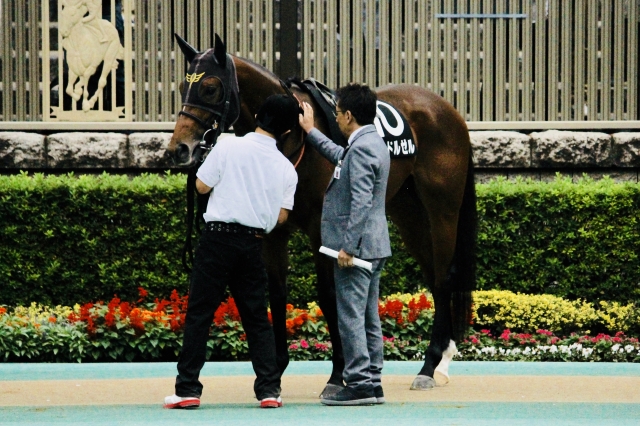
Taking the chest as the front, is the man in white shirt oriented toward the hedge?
yes

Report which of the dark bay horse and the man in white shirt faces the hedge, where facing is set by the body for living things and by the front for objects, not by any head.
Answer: the man in white shirt

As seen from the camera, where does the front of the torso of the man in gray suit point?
to the viewer's left

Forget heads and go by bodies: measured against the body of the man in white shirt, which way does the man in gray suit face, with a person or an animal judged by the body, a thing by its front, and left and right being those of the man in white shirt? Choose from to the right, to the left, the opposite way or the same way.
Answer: to the left

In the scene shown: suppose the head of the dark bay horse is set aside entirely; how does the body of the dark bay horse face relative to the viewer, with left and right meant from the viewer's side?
facing the viewer and to the left of the viewer

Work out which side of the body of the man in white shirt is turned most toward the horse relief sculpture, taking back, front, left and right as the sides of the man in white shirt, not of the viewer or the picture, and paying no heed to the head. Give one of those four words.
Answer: front

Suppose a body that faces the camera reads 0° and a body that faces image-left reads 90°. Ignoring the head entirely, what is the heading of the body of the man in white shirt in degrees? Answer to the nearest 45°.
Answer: approximately 180°

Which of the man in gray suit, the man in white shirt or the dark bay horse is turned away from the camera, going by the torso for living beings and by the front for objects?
the man in white shirt

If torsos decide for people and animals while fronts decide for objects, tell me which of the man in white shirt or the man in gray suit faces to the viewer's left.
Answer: the man in gray suit

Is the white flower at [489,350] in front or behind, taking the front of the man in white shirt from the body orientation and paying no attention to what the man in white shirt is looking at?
in front

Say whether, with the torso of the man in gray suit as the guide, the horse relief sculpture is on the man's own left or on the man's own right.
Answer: on the man's own right

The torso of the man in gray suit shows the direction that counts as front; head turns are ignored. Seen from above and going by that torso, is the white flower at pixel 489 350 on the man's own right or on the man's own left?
on the man's own right

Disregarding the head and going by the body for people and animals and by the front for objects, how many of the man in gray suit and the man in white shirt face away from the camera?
1

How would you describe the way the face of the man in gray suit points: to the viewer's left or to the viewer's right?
to the viewer's left
